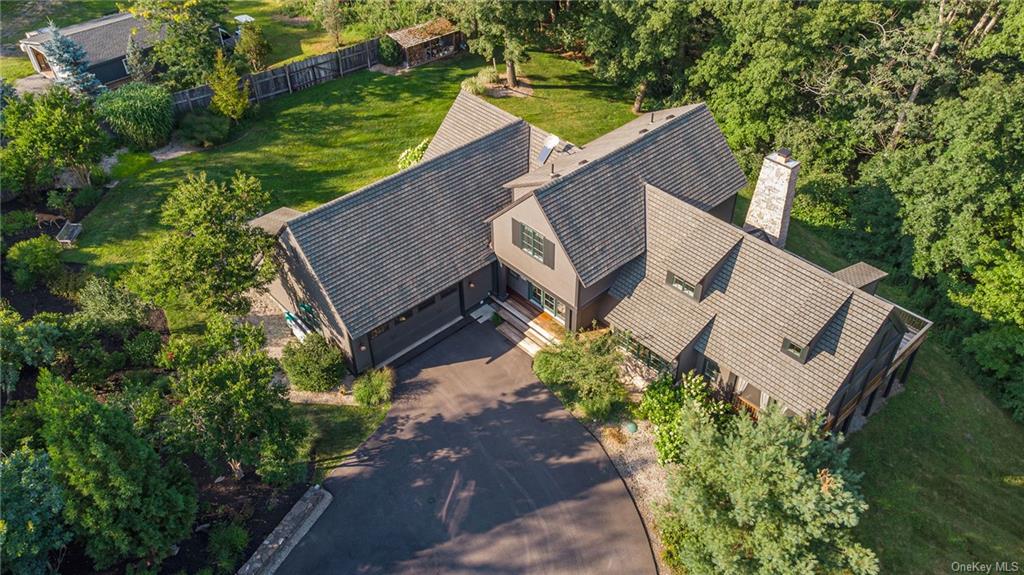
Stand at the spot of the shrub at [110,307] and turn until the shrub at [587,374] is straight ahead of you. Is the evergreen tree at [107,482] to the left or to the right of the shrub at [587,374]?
right

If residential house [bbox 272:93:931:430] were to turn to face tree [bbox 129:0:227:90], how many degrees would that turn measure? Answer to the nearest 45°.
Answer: approximately 90° to its right

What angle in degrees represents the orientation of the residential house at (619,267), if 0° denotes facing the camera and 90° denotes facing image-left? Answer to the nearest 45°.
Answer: approximately 45°

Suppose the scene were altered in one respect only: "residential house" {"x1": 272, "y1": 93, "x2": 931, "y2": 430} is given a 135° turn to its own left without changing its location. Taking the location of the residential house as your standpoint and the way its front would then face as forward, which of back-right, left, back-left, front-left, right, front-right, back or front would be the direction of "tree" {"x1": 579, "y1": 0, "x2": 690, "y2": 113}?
left

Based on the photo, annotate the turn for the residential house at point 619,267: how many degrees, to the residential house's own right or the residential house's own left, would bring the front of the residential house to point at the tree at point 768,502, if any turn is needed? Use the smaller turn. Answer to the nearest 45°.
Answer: approximately 90° to the residential house's own left

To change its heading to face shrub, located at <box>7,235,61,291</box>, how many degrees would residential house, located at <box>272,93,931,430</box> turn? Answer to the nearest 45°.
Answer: approximately 45° to its right

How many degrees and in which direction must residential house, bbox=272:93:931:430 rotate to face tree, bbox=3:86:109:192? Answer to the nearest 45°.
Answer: approximately 45° to its right

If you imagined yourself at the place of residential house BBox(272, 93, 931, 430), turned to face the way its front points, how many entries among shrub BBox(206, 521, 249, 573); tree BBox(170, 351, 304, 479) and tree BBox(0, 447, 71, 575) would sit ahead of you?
3

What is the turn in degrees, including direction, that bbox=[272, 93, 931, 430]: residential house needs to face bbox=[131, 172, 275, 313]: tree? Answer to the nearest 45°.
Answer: approximately 45° to its right

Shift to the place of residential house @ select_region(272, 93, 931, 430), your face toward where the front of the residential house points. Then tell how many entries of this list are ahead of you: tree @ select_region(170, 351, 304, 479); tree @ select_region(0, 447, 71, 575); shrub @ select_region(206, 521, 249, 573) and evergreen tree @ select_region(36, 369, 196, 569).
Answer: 4

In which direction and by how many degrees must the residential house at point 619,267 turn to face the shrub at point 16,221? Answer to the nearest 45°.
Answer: approximately 45° to its right

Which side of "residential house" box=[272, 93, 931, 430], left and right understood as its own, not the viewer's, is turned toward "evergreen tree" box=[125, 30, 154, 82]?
right

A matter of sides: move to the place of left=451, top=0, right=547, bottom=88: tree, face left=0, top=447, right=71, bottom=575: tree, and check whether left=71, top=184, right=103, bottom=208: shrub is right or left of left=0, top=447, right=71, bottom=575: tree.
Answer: right

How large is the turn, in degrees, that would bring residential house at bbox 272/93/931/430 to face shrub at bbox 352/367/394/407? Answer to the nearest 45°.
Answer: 0° — it already faces it

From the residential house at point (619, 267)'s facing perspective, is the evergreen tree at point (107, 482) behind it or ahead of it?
ahead
